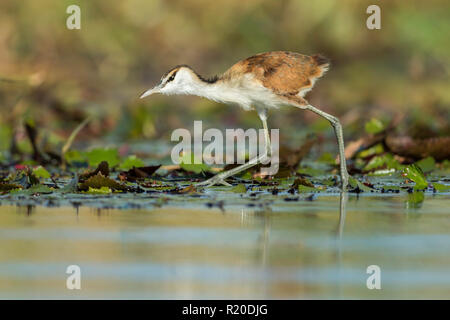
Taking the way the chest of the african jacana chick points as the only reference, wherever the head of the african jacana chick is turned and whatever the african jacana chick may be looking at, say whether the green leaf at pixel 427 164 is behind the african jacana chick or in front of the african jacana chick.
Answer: behind

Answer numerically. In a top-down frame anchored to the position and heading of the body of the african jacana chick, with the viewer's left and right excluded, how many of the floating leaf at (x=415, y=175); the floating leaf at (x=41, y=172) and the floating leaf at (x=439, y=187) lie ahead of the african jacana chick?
1

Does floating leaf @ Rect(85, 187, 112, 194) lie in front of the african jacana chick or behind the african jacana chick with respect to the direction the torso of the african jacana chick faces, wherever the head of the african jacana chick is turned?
in front

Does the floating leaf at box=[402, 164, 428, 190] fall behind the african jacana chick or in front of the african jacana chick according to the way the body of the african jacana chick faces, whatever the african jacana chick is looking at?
behind

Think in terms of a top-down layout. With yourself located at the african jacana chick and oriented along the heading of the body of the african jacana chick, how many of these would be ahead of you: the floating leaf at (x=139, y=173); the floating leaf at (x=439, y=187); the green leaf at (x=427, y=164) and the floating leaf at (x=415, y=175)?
1

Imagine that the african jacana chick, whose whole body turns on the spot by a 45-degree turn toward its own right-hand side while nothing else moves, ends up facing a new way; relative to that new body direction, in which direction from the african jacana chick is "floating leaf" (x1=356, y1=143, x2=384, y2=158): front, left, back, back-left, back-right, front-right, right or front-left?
right

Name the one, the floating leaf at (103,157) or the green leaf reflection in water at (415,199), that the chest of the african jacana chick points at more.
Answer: the floating leaf

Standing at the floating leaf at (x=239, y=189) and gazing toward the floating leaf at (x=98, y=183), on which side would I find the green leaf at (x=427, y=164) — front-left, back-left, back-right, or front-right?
back-right

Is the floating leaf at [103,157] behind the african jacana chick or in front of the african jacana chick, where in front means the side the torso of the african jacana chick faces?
in front

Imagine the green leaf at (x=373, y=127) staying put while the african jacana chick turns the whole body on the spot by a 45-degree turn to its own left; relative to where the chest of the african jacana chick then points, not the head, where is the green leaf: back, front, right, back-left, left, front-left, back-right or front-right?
back

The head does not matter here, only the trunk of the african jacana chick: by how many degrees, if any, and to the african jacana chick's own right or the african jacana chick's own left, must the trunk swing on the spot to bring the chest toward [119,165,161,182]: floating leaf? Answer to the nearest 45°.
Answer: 0° — it already faces it

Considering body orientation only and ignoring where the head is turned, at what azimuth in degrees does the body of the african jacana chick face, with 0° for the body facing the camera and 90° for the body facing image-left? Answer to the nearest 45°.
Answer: approximately 90°
